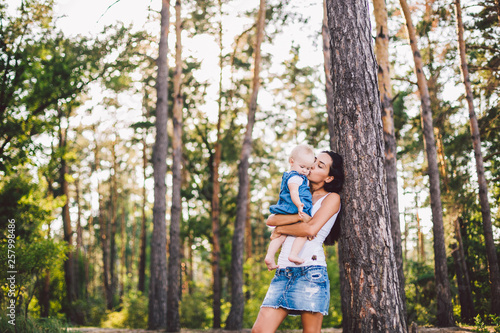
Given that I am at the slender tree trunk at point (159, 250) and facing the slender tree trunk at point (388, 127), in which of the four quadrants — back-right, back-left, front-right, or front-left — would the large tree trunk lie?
front-right

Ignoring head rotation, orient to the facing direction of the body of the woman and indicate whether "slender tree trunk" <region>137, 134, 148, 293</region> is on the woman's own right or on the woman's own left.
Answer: on the woman's own right

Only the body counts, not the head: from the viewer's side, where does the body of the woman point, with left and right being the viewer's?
facing the viewer and to the left of the viewer

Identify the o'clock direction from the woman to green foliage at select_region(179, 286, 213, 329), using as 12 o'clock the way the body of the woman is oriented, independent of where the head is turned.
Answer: The green foliage is roughly at 4 o'clock from the woman.

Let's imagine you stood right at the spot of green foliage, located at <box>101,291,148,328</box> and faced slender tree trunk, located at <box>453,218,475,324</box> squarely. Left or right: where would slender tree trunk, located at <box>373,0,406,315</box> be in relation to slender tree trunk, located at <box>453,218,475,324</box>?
right

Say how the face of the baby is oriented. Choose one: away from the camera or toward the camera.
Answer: toward the camera

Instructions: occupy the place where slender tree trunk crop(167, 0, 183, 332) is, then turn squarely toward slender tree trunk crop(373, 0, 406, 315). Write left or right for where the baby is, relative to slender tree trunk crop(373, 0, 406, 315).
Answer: right

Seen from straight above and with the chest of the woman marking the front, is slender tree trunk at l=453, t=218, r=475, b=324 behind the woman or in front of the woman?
behind
